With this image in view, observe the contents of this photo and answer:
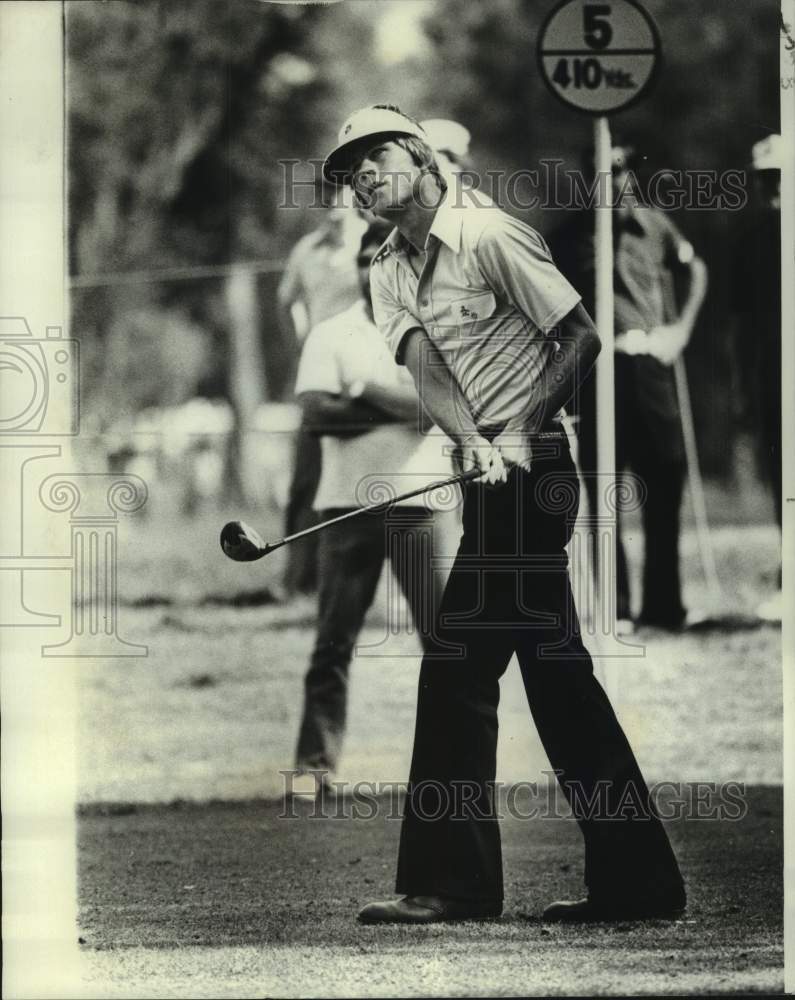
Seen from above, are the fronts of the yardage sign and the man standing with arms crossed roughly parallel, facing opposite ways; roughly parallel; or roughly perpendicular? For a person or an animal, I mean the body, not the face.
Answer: roughly parallel

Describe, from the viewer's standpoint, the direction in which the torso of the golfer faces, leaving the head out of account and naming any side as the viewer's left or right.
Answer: facing the viewer and to the left of the viewer

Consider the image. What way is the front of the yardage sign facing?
toward the camera

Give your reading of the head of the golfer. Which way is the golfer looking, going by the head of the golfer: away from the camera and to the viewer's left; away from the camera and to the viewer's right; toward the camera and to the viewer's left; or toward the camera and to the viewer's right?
toward the camera and to the viewer's left

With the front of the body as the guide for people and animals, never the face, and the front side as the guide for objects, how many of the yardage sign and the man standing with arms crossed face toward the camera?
2

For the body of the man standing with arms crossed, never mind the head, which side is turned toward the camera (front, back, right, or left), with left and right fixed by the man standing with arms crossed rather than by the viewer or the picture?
front
